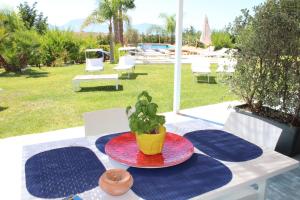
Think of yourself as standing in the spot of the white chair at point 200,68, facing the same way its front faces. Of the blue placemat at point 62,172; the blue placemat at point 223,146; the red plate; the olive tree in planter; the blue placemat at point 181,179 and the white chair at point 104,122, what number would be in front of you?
6

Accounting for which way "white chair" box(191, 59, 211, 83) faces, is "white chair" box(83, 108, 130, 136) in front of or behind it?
in front

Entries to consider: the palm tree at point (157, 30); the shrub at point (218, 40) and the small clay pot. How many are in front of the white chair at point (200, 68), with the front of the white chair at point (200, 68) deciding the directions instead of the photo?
1

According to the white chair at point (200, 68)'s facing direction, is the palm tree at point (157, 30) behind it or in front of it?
behind

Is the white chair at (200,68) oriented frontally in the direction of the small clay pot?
yes

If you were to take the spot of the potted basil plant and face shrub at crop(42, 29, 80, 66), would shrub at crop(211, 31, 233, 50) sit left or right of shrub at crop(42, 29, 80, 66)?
right

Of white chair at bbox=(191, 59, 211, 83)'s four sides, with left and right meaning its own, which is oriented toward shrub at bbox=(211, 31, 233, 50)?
back

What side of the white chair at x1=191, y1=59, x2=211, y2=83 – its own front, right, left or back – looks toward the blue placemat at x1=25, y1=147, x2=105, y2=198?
front

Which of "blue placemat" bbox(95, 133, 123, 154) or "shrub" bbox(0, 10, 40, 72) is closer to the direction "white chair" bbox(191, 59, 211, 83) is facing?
the blue placemat

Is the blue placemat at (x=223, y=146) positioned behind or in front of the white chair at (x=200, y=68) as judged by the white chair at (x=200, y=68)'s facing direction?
in front

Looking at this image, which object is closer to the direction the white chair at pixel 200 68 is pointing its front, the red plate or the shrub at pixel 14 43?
the red plate

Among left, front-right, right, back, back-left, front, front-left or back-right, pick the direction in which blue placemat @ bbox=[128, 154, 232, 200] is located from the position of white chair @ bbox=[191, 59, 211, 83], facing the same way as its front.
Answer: front

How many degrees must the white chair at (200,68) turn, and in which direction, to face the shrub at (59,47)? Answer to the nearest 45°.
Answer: approximately 135° to its right

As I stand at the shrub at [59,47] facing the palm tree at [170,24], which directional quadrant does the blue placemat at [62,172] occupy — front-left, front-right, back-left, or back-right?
back-right

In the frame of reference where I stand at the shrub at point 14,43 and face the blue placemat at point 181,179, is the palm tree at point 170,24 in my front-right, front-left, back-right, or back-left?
back-left

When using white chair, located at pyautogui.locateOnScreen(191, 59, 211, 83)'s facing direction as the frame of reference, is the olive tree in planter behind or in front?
in front

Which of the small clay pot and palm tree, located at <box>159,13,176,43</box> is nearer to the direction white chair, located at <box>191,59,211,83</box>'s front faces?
the small clay pot
